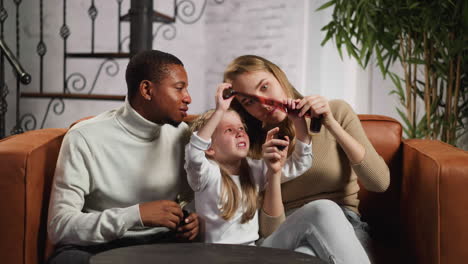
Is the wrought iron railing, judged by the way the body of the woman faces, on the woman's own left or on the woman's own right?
on the woman's own right

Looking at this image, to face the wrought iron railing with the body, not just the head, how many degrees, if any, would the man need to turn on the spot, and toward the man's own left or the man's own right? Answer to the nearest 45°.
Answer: approximately 135° to the man's own left

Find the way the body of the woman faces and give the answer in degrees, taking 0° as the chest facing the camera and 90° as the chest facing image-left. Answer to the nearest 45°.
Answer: approximately 45°

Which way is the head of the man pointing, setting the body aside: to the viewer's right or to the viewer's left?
to the viewer's right
